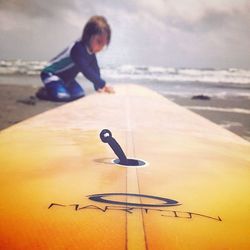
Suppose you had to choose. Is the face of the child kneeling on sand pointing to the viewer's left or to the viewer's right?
to the viewer's right

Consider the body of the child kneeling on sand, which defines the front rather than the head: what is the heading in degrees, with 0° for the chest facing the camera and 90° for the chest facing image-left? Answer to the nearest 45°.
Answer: approximately 270°
